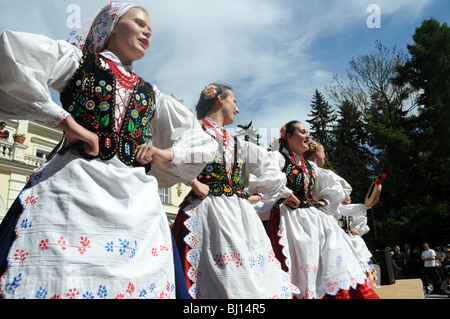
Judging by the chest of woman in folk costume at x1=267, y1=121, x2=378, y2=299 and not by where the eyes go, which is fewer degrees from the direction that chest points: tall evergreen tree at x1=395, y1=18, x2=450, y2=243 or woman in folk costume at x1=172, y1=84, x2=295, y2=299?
the woman in folk costume

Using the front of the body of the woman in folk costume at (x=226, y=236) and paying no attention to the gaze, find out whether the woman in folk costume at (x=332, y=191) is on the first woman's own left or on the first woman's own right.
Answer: on the first woman's own left

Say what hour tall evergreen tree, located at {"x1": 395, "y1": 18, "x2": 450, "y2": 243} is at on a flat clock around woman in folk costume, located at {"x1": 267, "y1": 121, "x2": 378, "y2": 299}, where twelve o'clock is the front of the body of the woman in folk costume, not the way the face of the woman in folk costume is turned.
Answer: The tall evergreen tree is roughly at 8 o'clock from the woman in folk costume.

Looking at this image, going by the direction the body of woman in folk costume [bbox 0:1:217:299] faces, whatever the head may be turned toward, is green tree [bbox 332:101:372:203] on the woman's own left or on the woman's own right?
on the woman's own left

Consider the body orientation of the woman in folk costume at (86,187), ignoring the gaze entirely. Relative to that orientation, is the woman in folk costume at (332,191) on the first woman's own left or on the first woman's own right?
on the first woman's own left
